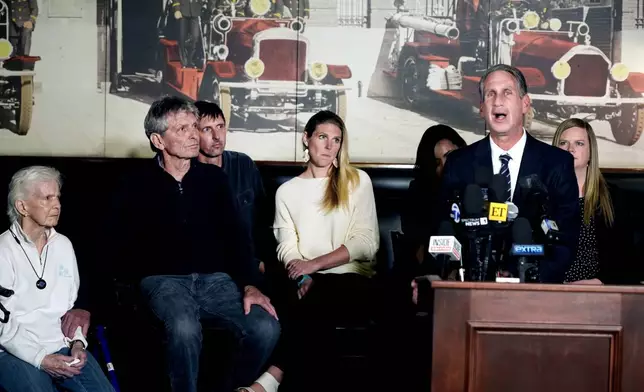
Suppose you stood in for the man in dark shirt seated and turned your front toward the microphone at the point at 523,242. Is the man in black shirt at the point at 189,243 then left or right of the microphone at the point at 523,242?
right

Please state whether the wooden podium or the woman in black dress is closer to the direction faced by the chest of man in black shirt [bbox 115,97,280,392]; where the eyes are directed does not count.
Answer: the wooden podium

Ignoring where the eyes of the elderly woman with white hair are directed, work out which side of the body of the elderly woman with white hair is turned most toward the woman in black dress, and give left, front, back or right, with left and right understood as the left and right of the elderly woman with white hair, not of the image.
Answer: left

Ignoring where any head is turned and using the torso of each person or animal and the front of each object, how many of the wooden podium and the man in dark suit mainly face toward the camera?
2

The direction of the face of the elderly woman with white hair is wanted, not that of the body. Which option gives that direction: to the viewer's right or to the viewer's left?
to the viewer's right

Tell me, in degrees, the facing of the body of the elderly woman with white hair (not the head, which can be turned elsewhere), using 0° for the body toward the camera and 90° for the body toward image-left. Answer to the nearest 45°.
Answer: approximately 315°

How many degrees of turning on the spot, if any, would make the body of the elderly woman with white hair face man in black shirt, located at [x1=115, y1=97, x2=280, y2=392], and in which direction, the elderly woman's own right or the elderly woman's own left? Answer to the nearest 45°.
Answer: approximately 90° to the elderly woman's own left
